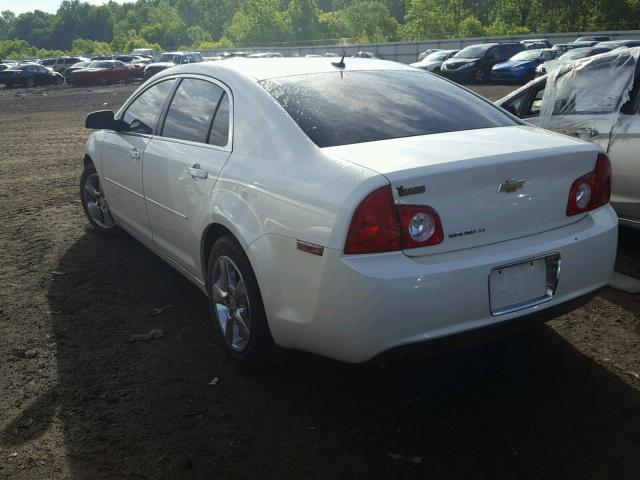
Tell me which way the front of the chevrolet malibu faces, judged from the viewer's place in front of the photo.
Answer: facing away from the viewer and to the left of the viewer

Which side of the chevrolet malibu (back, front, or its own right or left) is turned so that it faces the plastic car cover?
right

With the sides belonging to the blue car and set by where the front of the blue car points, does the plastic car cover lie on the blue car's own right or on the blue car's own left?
on the blue car's own left

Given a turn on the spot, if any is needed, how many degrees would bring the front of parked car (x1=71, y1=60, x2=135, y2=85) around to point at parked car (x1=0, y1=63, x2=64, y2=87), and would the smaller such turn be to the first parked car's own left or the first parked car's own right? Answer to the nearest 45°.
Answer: approximately 45° to the first parked car's own right

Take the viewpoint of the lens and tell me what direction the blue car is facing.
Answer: facing the viewer and to the left of the viewer

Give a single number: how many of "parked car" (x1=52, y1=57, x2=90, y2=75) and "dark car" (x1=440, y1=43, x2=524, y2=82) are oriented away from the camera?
0

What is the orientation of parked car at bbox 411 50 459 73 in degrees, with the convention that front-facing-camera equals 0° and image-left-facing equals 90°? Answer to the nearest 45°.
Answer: approximately 45°

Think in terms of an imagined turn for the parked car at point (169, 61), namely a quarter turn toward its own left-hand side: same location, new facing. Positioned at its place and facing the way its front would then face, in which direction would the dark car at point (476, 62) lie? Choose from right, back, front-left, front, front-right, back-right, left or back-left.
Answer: front

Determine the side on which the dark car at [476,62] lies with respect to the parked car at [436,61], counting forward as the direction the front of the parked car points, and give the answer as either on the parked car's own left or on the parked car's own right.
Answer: on the parked car's own left

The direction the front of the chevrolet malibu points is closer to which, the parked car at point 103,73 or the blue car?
the parked car

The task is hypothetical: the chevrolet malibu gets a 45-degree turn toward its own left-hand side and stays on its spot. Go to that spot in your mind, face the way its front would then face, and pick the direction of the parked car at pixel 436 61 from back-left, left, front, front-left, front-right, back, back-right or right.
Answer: right

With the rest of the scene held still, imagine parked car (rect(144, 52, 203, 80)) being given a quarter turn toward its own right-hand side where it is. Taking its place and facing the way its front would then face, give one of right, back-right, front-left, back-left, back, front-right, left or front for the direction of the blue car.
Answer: back

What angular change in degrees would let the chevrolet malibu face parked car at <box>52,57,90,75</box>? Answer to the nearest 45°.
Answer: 0° — it already faces it

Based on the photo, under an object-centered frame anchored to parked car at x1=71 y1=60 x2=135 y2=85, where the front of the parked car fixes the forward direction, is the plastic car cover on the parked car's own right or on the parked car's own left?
on the parked car's own left
